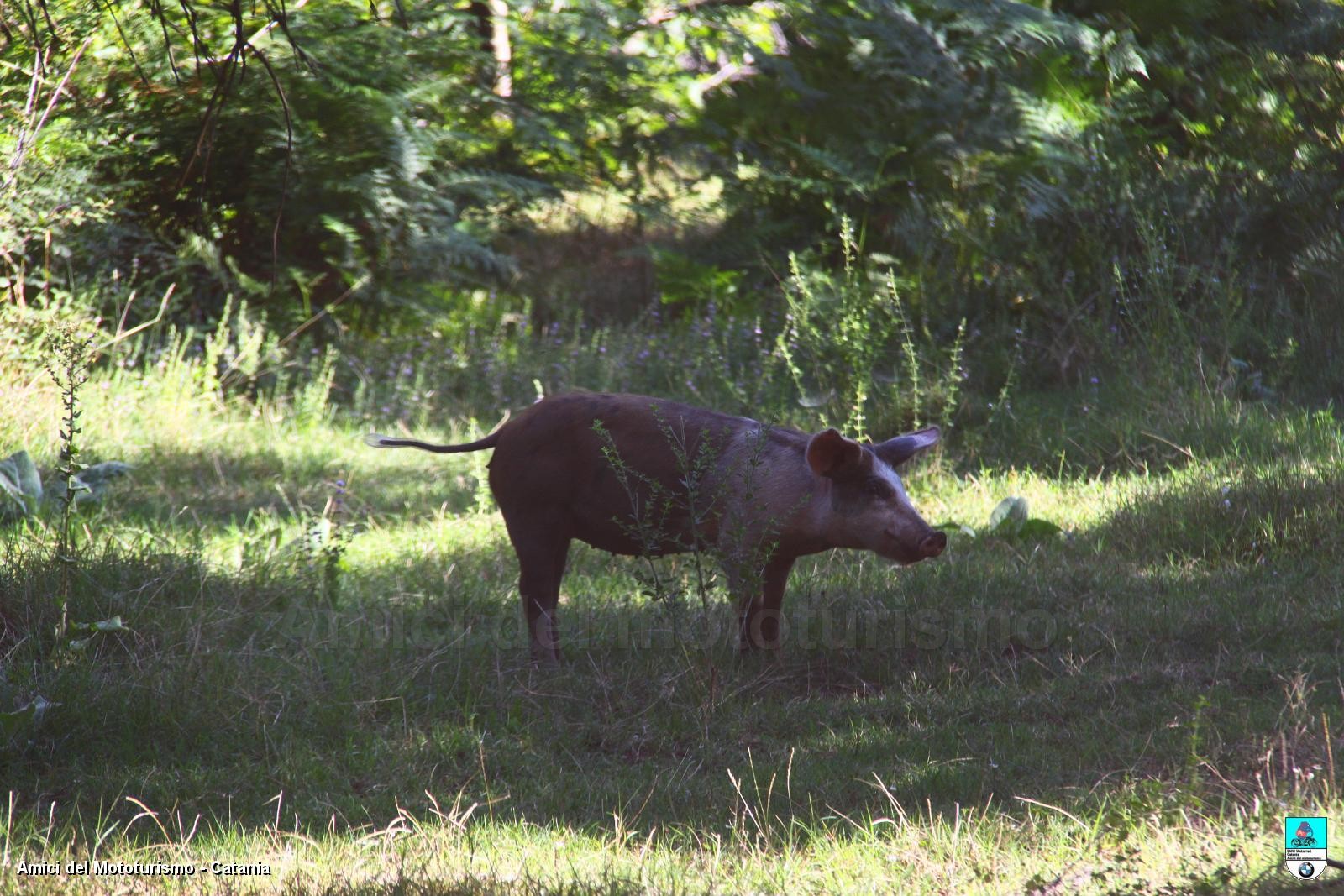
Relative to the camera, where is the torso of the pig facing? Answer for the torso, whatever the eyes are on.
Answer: to the viewer's right

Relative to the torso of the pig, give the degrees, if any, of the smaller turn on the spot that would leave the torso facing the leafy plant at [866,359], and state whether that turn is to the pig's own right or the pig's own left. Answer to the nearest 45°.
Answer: approximately 90° to the pig's own left

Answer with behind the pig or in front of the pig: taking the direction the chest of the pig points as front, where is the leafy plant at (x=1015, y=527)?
in front

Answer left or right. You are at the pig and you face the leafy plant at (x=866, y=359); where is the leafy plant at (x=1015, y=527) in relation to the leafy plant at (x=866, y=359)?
right
